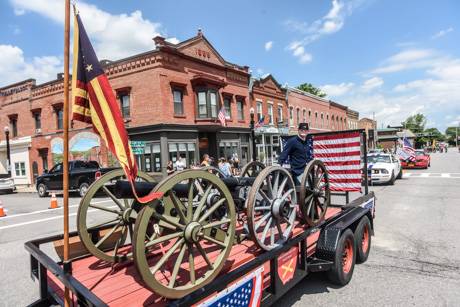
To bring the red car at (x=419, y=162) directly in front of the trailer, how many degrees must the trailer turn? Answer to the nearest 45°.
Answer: approximately 180°

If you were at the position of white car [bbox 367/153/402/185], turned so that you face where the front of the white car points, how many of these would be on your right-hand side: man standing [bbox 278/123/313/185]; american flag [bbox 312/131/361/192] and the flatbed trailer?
0

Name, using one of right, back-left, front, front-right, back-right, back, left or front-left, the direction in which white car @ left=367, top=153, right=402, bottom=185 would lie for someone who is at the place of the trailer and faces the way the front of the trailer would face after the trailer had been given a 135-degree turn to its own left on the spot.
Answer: front-left

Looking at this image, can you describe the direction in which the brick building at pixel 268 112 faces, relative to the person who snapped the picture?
facing the viewer and to the right of the viewer

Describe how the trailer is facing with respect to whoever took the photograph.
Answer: facing the viewer and to the left of the viewer

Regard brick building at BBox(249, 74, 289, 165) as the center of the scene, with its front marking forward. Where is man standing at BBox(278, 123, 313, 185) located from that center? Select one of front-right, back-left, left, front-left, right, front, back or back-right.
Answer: front-right

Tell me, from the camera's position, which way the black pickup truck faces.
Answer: facing away from the viewer and to the left of the viewer

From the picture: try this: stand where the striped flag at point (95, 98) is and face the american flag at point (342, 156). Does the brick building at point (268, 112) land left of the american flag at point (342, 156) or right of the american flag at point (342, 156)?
left

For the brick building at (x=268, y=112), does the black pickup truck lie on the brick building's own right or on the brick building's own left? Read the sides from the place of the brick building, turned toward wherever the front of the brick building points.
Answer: on the brick building's own right

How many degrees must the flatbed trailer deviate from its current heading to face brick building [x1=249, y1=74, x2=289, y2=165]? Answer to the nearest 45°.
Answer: approximately 135° to its right

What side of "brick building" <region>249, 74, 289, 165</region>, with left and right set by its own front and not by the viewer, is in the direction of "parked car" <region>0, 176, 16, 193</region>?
right

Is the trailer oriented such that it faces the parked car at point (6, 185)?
no

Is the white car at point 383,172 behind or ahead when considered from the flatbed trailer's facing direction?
behind
